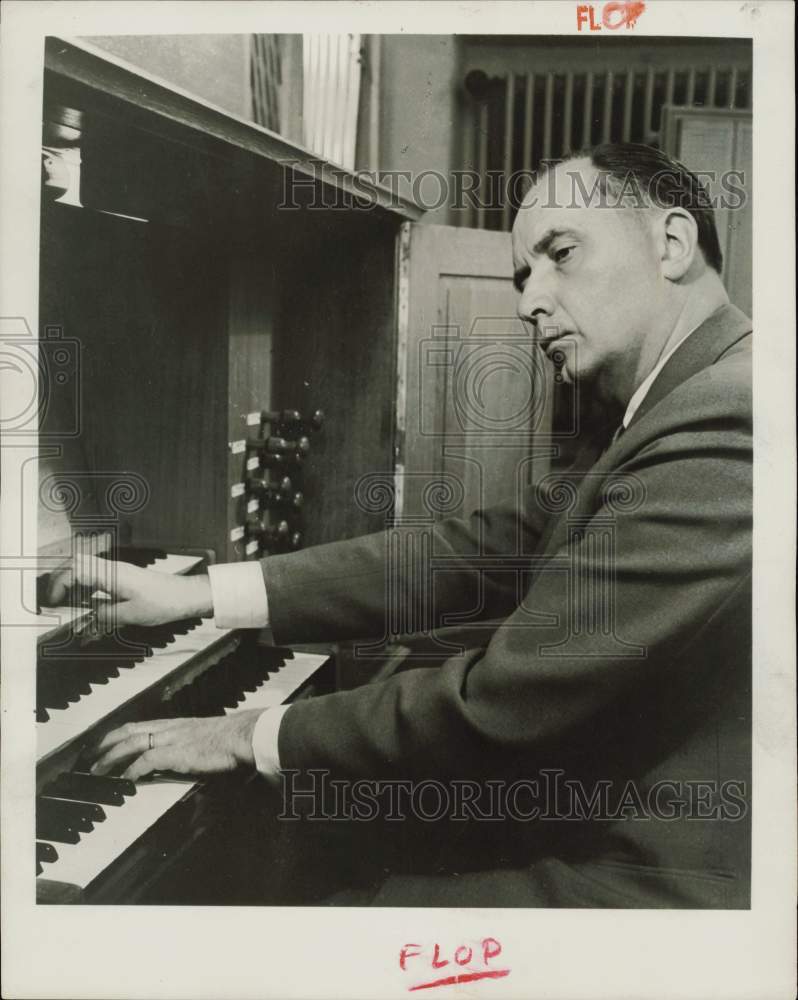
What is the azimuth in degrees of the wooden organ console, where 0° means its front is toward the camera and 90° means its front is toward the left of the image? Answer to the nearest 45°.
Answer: approximately 315°
